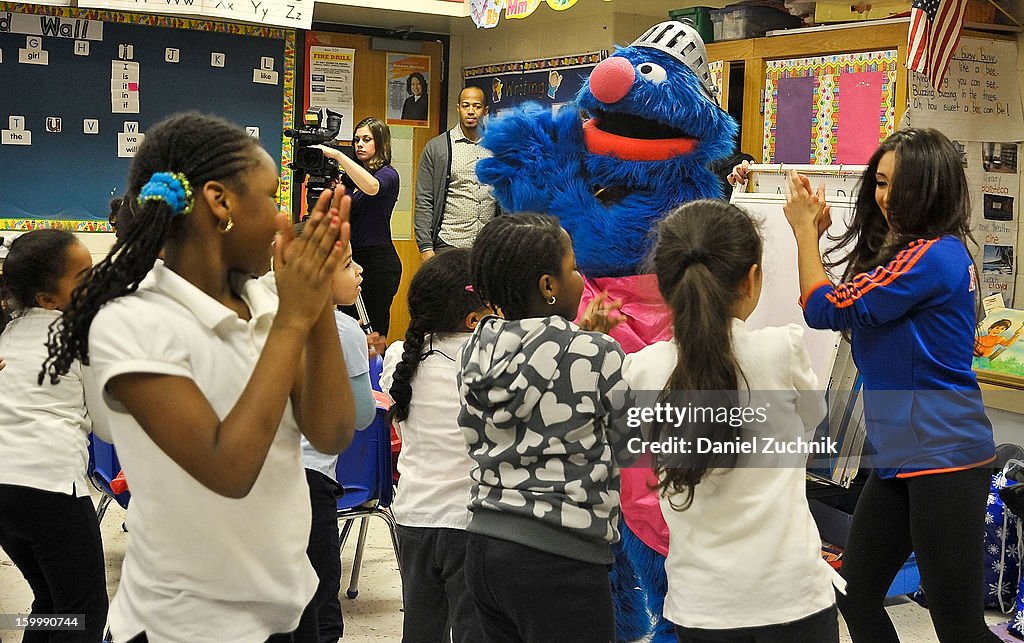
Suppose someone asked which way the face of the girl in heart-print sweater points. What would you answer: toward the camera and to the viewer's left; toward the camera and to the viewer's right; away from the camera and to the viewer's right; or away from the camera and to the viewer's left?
away from the camera and to the viewer's right

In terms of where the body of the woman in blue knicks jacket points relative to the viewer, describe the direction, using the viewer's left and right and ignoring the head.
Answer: facing to the left of the viewer

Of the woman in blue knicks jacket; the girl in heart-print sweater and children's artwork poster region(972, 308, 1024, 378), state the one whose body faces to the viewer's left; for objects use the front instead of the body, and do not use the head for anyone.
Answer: the woman in blue knicks jacket

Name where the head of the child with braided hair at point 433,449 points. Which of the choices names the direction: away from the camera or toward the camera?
away from the camera

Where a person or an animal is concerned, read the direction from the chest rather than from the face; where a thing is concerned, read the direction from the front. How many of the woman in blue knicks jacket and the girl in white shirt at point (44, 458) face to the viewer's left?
1

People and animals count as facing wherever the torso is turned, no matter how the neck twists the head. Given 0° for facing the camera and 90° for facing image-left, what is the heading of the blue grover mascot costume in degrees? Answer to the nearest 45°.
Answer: approximately 45°

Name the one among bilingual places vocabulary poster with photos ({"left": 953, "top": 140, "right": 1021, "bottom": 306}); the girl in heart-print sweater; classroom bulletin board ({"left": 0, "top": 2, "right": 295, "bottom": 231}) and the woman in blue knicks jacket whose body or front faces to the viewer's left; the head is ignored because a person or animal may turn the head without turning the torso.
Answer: the woman in blue knicks jacket

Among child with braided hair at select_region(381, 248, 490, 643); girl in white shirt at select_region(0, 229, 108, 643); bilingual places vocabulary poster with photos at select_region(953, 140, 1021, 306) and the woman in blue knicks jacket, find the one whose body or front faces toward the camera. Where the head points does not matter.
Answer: the bilingual places vocabulary poster with photos

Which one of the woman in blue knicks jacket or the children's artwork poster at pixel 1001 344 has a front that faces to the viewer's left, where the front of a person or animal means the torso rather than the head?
the woman in blue knicks jacket

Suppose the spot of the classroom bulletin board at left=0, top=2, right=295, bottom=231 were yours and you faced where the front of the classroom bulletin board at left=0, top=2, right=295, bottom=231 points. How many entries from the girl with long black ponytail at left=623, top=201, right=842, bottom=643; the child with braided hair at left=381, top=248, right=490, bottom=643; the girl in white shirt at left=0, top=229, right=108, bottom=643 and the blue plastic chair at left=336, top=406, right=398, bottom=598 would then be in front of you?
4

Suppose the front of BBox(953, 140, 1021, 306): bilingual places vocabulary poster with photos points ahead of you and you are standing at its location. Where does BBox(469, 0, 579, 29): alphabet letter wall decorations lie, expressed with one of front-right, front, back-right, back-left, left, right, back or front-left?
right

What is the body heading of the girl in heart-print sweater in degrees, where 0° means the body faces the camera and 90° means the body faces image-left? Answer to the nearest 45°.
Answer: approximately 225°
